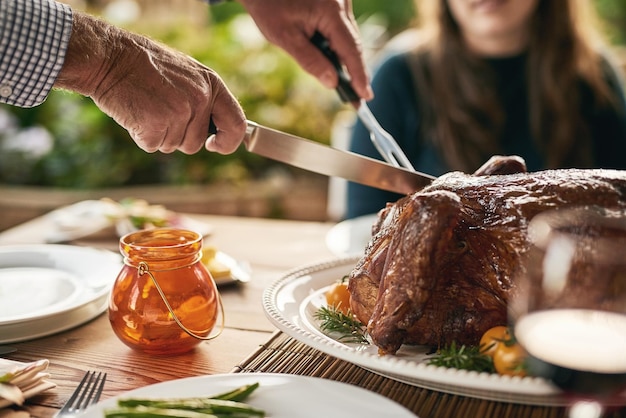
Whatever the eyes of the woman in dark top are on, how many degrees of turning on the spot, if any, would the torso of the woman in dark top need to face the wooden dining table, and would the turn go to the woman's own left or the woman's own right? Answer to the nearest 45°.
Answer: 0° — they already face it

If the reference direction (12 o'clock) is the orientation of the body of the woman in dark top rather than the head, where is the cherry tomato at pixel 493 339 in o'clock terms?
The cherry tomato is roughly at 12 o'clock from the woman in dark top.

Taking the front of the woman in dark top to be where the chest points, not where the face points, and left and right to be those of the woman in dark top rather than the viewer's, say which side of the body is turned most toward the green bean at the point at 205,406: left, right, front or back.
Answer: front

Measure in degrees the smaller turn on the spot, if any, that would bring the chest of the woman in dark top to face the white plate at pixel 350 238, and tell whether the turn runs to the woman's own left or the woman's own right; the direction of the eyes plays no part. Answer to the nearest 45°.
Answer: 0° — they already face it

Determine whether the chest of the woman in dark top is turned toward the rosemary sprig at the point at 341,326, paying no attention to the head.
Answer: yes

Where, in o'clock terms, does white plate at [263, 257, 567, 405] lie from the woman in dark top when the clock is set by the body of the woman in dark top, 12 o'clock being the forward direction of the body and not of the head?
The white plate is roughly at 12 o'clock from the woman in dark top.

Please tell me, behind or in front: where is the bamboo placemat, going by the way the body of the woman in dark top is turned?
in front

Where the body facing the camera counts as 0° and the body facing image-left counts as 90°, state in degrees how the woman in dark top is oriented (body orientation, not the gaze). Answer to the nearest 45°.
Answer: approximately 0°

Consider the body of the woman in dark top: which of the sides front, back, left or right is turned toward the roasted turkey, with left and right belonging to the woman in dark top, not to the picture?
front

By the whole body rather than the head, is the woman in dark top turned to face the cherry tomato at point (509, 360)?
yes
